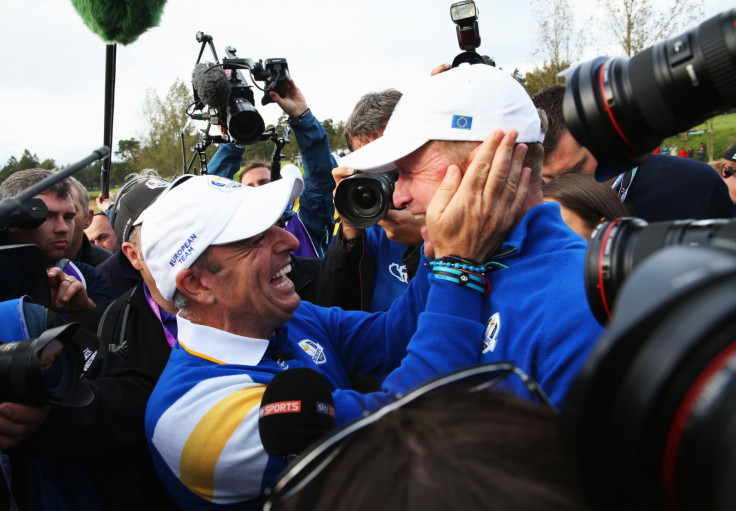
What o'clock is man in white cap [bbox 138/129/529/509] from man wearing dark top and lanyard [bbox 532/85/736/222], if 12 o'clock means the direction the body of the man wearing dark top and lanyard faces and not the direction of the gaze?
The man in white cap is roughly at 10 o'clock from the man wearing dark top and lanyard.

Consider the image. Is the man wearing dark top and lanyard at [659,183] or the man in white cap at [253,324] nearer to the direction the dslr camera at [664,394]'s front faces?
the man in white cap

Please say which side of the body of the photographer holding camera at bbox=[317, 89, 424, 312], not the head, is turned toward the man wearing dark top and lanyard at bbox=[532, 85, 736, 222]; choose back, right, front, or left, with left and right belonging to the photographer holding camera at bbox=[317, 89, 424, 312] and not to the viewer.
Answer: left

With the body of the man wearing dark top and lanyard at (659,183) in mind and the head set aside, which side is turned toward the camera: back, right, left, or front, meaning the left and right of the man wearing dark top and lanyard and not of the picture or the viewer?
left

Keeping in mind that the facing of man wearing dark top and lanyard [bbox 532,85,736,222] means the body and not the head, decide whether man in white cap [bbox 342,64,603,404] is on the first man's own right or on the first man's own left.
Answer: on the first man's own left

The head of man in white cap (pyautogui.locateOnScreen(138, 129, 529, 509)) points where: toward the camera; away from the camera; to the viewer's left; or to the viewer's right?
to the viewer's right

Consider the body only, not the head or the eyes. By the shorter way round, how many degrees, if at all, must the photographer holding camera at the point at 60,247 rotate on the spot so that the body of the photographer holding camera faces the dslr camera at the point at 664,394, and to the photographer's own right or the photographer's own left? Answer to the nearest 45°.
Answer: approximately 45° to the photographer's own right
